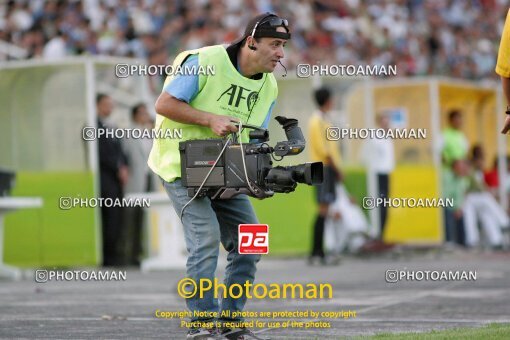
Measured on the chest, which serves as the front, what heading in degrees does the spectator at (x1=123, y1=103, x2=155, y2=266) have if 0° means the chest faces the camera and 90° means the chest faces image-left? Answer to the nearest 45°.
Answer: approximately 315°

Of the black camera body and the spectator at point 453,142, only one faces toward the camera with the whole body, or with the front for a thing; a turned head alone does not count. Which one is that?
the spectator

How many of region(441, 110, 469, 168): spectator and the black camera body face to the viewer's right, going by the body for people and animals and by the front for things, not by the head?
1

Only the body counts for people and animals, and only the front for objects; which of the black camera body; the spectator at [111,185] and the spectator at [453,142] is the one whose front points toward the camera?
the spectator at [453,142]

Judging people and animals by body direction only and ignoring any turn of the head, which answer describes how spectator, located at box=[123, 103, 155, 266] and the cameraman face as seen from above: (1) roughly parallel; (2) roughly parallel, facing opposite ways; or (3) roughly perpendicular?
roughly parallel

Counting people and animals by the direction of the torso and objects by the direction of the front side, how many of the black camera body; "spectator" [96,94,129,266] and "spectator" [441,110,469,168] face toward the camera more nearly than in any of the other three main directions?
1

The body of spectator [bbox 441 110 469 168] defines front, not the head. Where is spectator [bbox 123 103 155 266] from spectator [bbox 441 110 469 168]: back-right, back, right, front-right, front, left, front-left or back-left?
front-right

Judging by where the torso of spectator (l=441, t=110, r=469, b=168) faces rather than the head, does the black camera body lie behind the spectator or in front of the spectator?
in front

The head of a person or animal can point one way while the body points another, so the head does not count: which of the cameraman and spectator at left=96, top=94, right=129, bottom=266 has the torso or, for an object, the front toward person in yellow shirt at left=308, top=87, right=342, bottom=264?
the spectator

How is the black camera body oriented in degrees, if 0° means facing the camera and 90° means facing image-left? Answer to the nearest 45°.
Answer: approximately 270°
